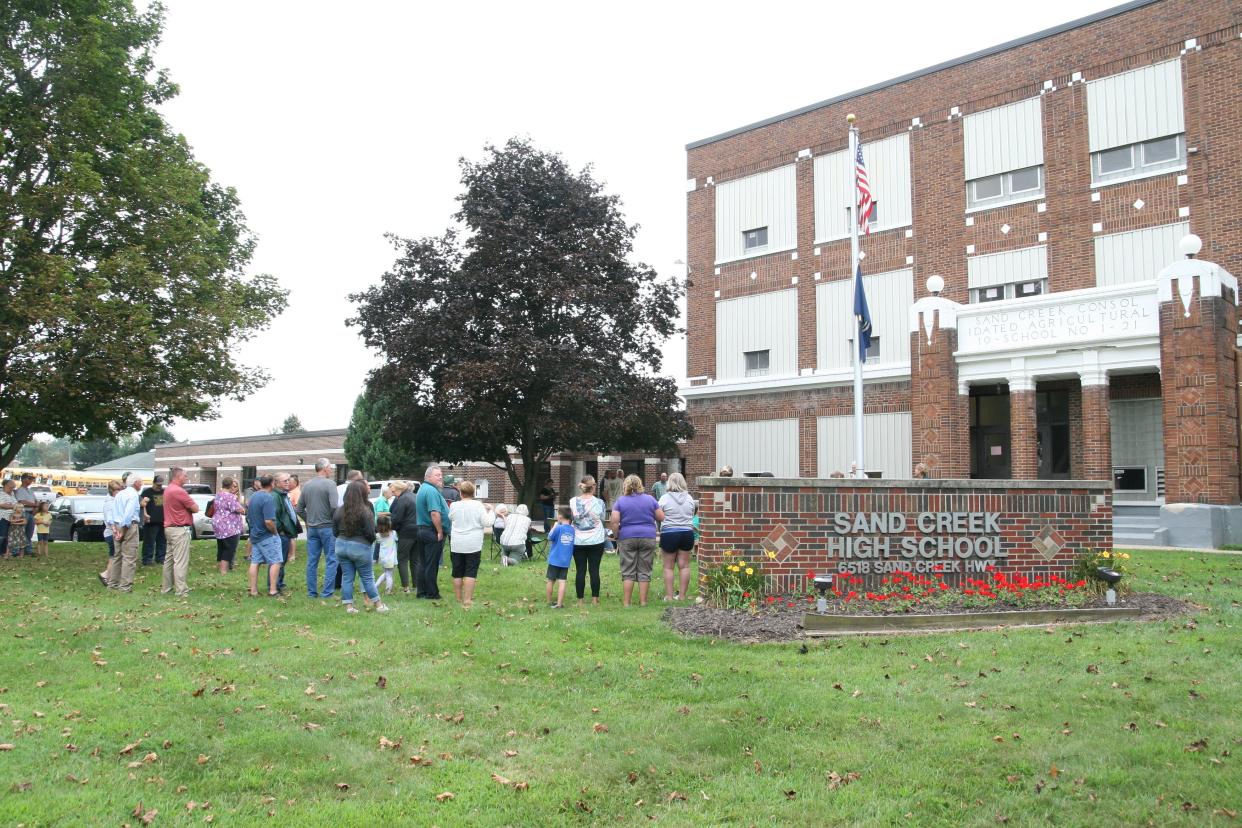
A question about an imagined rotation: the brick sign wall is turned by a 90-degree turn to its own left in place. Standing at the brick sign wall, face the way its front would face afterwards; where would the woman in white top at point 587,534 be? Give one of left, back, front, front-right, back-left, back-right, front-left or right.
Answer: back

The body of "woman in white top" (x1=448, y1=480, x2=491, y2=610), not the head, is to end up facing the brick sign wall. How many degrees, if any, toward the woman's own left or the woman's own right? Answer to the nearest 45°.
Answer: approximately 90° to the woman's own right

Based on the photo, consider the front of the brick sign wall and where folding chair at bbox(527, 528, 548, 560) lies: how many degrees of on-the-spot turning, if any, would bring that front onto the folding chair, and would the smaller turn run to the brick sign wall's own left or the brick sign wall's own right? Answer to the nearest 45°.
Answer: approximately 135° to the brick sign wall's own right

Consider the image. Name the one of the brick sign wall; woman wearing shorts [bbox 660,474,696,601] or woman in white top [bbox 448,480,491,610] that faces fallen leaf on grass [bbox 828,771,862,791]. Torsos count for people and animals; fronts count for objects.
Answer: the brick sign wall

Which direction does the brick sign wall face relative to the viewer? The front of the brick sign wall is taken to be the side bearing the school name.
toward the camera

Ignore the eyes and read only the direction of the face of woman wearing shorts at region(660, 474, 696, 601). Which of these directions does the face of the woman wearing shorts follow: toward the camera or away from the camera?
away from the camera

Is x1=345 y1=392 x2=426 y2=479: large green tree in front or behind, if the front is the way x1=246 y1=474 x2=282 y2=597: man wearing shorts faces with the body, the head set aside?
in front

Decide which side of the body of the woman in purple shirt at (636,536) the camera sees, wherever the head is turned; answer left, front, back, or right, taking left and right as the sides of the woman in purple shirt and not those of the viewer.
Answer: back

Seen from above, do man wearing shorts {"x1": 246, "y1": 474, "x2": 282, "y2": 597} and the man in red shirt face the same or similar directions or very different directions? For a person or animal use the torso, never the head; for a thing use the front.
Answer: same or similar directions

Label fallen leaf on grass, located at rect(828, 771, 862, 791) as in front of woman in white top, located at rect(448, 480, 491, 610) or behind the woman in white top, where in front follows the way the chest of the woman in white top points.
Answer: behind

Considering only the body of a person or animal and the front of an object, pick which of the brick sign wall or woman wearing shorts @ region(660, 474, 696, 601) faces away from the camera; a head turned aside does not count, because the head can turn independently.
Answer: the woman wearing shorts

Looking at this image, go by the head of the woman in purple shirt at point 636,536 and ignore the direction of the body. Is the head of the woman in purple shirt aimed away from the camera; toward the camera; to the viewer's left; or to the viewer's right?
away from the camera

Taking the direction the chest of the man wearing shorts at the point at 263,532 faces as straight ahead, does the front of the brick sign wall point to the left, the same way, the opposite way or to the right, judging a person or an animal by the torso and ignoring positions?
the opposite way

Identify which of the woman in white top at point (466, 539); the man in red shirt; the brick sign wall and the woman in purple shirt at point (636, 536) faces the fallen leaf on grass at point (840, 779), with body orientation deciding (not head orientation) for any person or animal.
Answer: the brick sign wall

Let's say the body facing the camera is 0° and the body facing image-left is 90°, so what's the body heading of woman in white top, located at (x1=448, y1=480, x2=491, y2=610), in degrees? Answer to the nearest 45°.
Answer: approximately 180°

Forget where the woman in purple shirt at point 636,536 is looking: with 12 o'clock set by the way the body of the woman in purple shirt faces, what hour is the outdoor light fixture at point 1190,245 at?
The outdoor light fixture is roughly at 2 o'clock from the woman in purple shirt.

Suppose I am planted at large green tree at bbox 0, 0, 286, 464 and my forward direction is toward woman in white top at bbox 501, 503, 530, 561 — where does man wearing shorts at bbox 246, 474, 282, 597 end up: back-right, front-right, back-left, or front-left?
front-right

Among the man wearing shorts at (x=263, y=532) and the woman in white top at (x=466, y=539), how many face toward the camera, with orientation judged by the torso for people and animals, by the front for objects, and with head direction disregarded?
0

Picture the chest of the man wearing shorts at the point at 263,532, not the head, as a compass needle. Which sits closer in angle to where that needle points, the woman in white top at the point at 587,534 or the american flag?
the american flag

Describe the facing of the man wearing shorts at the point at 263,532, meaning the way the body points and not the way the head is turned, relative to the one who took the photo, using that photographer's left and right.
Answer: facing away from the viewer and to the right of the viewer

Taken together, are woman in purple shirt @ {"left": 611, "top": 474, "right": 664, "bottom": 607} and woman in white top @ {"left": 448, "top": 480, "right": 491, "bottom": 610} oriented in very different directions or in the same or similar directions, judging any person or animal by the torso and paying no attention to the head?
same or similar directions
